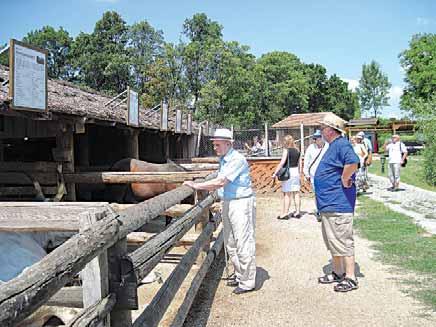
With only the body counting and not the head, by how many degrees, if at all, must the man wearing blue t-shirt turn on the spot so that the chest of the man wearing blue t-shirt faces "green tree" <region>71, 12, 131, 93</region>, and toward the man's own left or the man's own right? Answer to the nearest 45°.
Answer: approximately 45° to the man's own right

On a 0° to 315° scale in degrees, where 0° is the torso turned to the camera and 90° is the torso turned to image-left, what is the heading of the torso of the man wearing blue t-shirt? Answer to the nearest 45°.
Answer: approximately 90°

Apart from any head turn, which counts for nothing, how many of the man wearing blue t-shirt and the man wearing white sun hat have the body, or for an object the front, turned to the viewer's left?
2

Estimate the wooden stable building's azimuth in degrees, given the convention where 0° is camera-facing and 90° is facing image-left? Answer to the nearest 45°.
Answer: approximately 315°

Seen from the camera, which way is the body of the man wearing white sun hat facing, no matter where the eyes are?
to the viewer's left

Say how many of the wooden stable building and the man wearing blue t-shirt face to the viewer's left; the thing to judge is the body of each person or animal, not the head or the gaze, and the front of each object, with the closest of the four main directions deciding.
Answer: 1

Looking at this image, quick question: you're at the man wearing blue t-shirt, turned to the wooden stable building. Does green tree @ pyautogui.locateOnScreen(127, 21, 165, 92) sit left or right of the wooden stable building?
right

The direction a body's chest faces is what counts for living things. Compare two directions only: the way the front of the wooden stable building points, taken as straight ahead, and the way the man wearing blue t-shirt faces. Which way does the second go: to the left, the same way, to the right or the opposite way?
the opposite way

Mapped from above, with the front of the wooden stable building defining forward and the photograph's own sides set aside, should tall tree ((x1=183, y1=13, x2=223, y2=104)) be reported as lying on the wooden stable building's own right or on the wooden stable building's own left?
on the wooden stable building's own left

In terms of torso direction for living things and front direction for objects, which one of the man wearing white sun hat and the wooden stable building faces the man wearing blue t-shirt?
the wooden stable building

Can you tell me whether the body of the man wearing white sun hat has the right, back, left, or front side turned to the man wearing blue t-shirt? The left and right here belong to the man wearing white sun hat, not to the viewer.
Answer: back

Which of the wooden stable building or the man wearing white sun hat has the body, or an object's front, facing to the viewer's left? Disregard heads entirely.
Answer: the man wearing white sun hat

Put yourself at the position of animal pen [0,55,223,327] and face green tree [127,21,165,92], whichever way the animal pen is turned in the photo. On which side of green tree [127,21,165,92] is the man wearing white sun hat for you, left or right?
right

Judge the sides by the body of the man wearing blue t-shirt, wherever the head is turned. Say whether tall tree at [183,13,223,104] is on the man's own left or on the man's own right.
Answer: on the man's own right
